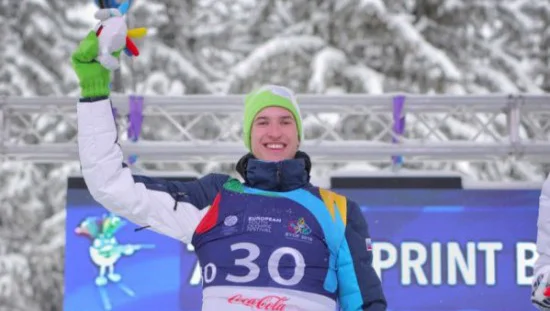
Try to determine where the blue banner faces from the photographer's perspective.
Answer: facing the viewer

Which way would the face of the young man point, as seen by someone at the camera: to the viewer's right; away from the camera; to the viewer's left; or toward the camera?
toward the camera

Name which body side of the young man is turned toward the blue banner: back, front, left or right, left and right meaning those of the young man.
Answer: back

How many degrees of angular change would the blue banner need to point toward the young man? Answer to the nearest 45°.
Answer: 0° — it already faces them

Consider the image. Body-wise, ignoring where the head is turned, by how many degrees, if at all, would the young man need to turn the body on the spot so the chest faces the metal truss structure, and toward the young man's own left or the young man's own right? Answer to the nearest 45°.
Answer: approximately 180°

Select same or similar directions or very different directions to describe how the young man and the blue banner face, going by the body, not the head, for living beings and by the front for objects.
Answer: same or similar directions

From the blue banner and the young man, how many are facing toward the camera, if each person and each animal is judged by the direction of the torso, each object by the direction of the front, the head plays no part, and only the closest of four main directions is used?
2
